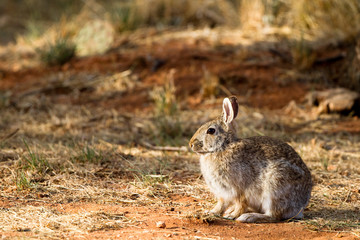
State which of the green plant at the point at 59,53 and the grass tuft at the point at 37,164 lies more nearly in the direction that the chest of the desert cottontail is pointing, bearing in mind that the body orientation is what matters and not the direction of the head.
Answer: the grass tuft

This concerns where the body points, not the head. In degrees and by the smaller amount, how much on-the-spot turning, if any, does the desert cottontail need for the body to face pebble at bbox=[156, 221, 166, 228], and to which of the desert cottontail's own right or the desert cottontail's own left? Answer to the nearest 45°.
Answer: approximately 45° to the desert cottontail's own left

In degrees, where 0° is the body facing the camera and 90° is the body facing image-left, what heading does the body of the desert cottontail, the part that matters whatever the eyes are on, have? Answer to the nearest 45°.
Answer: approximately 90°

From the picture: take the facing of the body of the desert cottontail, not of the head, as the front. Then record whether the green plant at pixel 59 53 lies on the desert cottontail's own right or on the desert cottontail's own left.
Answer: on the desert cottontail's own right
